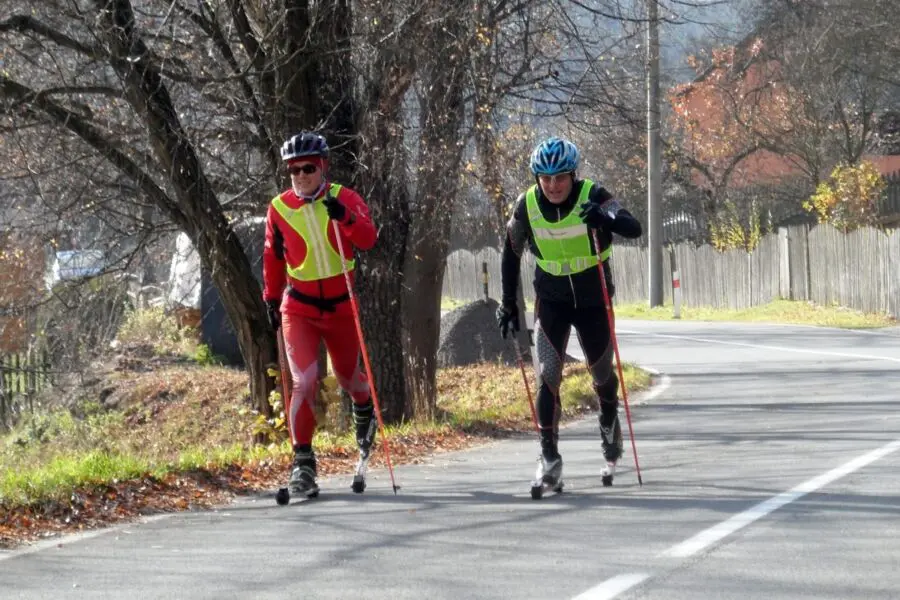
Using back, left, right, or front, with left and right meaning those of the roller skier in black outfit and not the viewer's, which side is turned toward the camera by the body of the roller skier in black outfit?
front

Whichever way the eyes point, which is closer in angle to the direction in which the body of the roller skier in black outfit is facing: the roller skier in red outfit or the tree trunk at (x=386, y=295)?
the roller skier in red outfit

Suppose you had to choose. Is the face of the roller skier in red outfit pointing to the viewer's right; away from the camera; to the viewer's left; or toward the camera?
toward the camera

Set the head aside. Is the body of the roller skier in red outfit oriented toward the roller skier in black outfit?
no

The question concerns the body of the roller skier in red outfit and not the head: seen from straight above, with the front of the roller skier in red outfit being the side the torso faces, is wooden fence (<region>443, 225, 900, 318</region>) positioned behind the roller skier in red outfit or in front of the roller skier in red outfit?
behind

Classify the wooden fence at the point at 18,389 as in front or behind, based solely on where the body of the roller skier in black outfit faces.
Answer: behind

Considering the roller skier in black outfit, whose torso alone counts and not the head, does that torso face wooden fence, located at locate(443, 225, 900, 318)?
no

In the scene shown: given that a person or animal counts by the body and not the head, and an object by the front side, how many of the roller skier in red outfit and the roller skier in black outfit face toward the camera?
2

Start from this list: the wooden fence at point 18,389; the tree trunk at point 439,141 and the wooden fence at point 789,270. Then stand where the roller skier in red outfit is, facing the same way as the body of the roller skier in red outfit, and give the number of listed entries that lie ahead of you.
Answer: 0

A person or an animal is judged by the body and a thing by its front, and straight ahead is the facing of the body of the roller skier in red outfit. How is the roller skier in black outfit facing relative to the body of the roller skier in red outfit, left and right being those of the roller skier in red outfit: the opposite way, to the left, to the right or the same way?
the same way

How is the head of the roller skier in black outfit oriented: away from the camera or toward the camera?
toward the camera

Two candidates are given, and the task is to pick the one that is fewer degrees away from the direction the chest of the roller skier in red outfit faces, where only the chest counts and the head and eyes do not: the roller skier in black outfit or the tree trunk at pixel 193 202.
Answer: the roller skier in black outfit

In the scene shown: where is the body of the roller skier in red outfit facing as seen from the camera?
toward the camera

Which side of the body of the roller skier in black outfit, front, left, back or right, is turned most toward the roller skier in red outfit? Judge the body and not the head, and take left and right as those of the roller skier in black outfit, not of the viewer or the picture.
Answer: right

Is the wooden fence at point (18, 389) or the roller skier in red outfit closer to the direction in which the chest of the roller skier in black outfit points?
the roller skier in red outfit

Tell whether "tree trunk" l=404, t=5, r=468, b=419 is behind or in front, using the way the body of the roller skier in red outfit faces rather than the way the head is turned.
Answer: behind

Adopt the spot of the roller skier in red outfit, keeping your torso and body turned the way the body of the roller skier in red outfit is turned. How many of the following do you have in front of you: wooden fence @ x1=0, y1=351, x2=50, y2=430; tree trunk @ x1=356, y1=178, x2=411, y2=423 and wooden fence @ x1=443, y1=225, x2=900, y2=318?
0
